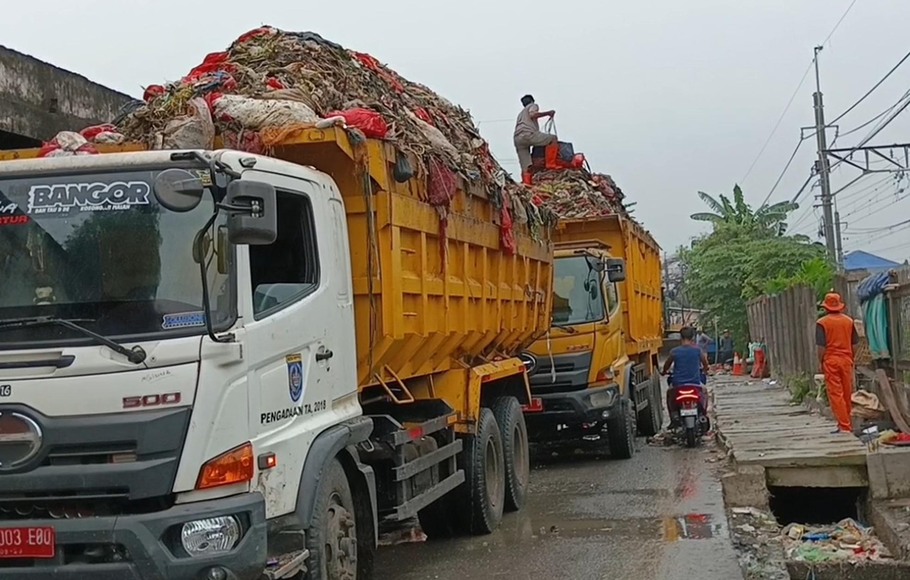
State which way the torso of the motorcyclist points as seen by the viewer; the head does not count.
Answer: away from the camera

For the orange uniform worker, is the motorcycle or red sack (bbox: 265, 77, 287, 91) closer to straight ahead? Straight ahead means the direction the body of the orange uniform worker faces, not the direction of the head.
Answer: the motorcycle

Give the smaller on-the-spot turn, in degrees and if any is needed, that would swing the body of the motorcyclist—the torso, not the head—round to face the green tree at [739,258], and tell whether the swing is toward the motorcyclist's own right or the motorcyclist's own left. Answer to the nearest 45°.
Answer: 0° — they already face it

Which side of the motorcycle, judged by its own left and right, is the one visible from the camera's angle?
back

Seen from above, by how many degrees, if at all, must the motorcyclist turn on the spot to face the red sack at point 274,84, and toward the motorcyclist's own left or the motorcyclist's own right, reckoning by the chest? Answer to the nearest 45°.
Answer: approximately 180°

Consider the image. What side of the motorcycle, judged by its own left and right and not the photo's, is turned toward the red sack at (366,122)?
back

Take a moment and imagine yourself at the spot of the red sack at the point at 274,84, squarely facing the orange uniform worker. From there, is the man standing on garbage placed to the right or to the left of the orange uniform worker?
left

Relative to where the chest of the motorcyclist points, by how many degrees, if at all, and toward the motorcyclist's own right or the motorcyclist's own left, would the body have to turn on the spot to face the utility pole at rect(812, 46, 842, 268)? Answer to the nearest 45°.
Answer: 0° — they already face it
